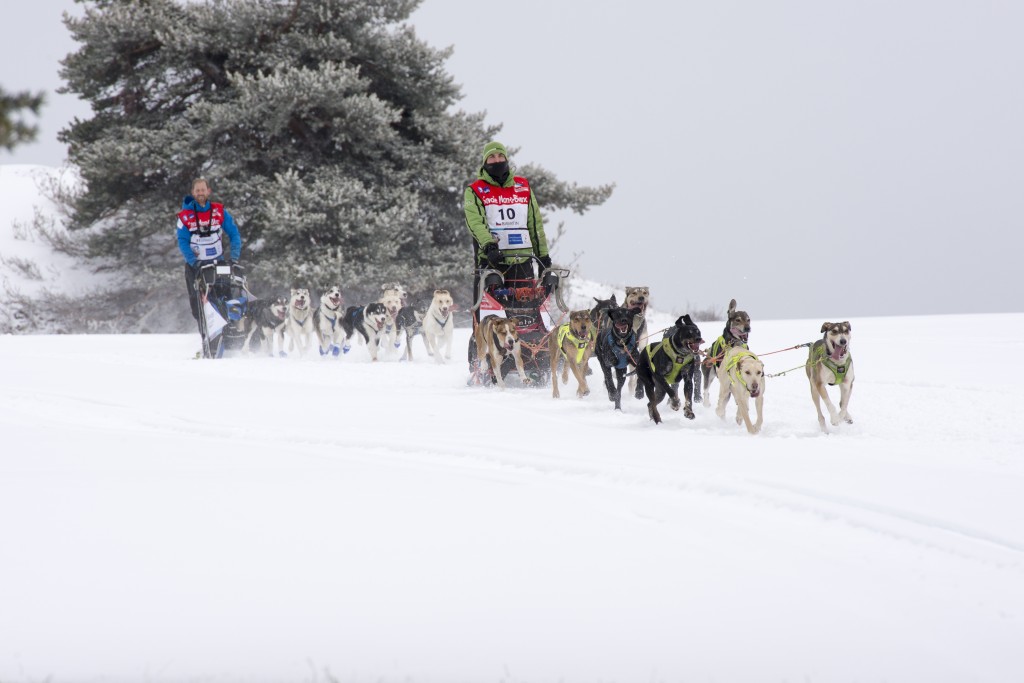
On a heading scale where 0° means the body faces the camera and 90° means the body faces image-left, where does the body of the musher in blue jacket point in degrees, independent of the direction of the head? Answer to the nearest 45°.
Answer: approximately 0°

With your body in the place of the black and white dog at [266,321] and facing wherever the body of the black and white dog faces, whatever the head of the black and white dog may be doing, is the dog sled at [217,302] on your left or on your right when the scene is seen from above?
on your right

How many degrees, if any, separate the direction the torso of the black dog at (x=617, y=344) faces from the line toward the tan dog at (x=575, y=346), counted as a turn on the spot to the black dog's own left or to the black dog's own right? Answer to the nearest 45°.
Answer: approximately 135° to the black dog's own right

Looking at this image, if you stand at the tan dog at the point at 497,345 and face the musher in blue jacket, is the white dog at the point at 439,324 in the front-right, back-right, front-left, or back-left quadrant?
front-right

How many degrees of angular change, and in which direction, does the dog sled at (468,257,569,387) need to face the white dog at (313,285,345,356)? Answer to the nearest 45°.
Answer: approximately 135° to its right

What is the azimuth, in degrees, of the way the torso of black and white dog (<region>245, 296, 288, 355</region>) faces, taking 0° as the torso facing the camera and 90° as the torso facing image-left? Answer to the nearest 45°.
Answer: approximately 315°

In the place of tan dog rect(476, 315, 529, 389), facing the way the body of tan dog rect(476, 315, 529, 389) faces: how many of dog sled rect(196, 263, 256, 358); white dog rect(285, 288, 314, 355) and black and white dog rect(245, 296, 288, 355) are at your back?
3

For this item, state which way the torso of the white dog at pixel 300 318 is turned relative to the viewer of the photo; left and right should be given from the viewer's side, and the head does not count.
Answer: facing the viewer

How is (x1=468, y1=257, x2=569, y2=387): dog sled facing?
toward the camera

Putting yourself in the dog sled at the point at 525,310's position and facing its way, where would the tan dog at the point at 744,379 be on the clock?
The tan dog is roughly at 11 o'clock from the dog sled.

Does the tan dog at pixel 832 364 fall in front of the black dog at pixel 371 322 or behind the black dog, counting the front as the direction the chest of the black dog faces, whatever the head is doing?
in front
